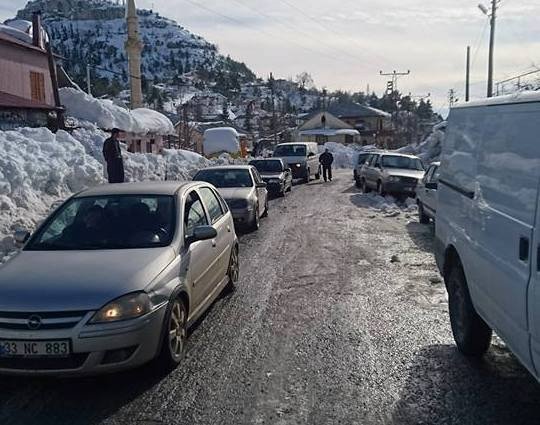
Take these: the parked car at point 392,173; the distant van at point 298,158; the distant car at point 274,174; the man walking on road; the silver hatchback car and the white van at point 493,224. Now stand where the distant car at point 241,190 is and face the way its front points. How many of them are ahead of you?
2

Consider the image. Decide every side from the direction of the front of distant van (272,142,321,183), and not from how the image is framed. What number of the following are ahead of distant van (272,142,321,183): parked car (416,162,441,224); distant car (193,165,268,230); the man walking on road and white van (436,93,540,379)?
3

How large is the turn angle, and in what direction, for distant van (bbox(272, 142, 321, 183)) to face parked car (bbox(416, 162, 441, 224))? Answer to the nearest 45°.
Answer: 0° — it already faces it

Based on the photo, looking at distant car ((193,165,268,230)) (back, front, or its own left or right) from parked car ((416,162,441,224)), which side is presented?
left

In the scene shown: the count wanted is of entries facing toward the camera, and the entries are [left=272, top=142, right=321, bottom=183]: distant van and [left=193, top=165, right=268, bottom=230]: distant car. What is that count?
2

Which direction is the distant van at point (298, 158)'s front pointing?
toward the camera

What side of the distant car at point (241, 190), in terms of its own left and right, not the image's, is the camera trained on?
front

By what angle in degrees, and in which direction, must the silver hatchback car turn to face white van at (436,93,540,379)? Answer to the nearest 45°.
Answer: approximately 90° to its left

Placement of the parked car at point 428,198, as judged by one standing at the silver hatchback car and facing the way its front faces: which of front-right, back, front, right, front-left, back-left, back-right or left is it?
back

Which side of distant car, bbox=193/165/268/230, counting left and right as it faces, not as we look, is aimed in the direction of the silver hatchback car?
front

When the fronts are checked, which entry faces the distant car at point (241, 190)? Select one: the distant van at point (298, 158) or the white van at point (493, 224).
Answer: the distant van at point (298, 158)

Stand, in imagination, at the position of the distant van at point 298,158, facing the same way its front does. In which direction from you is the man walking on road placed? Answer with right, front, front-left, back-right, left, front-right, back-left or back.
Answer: back-left
